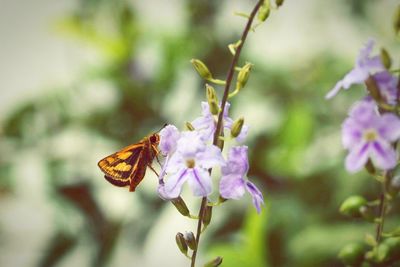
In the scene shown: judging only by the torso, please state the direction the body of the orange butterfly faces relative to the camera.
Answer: to the viewer's right
